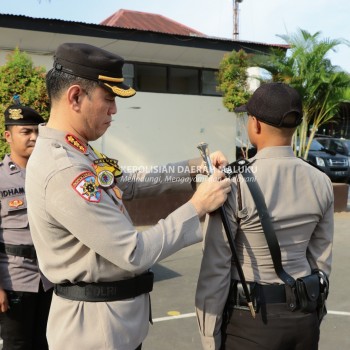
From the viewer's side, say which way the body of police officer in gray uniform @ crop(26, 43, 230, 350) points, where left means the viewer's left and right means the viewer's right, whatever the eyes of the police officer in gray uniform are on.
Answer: facing to the right of the viewer

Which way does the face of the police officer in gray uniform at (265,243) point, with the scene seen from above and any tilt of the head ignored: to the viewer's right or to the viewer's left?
to the viewer's left

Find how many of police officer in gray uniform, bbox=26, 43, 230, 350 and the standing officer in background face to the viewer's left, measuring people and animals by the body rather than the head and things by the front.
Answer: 0

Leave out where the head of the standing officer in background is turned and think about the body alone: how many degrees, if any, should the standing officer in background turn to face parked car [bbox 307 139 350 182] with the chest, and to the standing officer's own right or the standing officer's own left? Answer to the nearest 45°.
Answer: approximately 90° to the standing officer's own left

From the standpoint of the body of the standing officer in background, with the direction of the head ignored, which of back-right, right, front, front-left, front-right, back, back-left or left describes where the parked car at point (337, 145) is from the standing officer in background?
left

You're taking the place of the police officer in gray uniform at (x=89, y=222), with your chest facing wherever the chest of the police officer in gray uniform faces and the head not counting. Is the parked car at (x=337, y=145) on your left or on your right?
on your left

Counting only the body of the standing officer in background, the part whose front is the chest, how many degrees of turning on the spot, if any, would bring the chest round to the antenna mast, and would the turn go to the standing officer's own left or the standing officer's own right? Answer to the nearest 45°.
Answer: approximately 90° to the standing officer's own left

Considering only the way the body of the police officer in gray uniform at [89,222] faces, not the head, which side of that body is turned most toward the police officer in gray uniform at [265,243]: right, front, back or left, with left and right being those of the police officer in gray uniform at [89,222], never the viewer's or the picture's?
front
